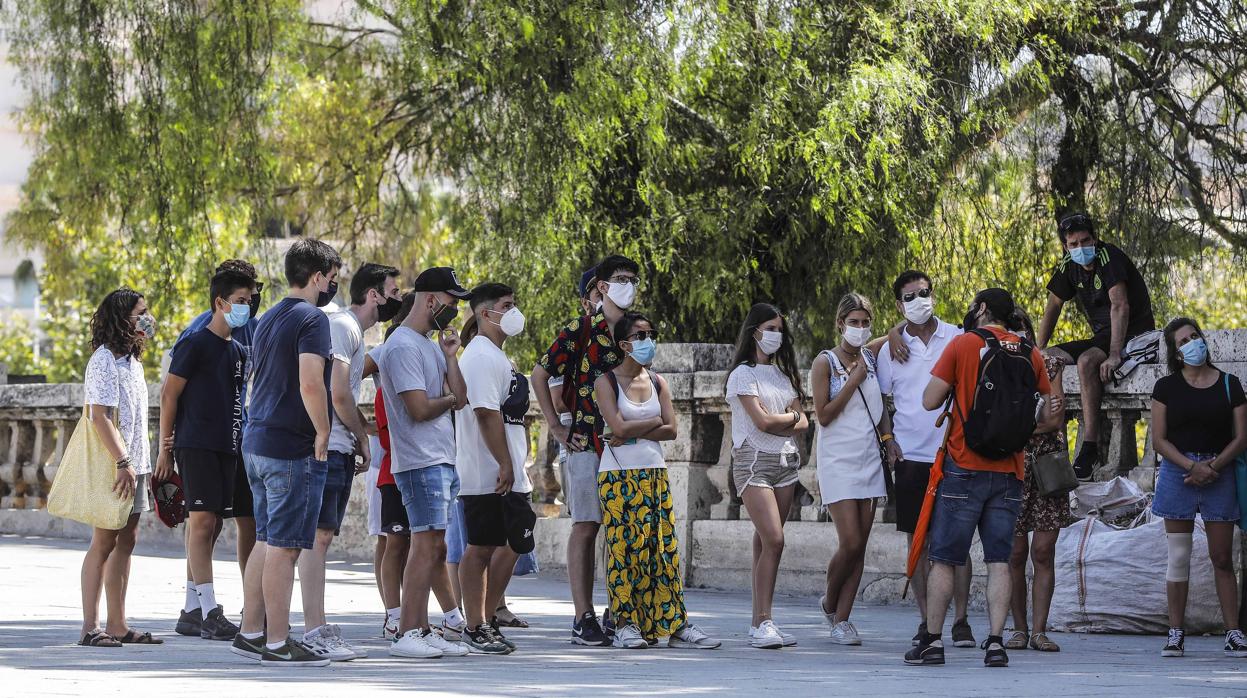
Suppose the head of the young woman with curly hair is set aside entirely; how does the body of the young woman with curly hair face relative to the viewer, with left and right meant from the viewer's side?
facing to the right of the viewer

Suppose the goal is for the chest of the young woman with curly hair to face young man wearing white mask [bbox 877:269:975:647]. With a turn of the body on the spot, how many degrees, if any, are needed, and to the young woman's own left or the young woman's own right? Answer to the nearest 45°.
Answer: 0° — they already face them

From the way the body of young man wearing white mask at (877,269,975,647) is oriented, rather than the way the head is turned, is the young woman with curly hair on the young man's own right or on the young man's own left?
on the young man's own right

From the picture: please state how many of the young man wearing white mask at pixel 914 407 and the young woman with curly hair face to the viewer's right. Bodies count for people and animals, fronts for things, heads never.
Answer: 1

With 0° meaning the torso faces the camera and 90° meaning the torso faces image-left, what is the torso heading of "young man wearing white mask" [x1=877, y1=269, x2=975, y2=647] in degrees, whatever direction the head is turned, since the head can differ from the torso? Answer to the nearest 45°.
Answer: approximately 0°

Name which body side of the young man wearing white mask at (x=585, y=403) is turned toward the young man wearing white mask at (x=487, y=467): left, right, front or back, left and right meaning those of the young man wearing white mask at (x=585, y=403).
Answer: right
